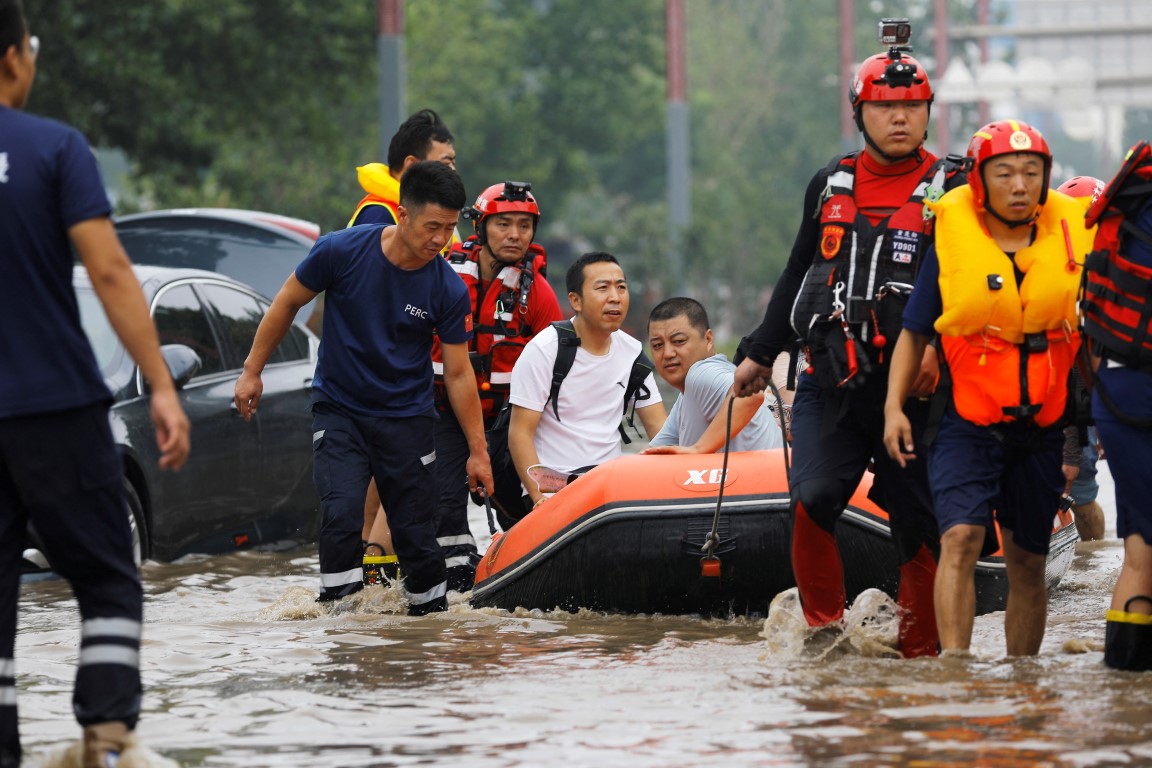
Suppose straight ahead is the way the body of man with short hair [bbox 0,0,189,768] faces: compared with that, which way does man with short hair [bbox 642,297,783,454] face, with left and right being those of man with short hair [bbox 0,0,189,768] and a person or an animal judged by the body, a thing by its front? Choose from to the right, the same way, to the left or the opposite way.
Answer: the opposite way

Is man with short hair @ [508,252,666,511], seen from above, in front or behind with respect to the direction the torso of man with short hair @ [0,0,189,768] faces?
in front

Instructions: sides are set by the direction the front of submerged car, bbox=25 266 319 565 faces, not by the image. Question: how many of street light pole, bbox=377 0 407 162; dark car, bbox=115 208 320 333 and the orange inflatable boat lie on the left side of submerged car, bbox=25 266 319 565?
1

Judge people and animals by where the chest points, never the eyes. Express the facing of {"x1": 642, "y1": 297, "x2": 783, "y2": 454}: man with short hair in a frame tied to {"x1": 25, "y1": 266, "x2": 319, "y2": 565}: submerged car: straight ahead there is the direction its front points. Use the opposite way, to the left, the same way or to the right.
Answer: the same way

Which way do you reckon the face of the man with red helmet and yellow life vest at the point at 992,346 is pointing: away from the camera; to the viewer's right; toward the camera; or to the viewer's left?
toward the camera

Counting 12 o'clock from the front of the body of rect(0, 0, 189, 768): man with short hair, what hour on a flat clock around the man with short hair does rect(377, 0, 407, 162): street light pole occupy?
The street light pole is roughly at 11 o'clock from the man with short hair.

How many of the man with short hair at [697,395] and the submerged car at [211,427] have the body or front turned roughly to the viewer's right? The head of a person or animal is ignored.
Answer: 0

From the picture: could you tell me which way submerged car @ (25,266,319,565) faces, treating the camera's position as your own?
facing the viewer and to the left of the viewer

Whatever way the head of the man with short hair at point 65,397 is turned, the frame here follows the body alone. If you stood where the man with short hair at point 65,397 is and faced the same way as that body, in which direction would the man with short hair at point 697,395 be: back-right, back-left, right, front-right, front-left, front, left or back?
front

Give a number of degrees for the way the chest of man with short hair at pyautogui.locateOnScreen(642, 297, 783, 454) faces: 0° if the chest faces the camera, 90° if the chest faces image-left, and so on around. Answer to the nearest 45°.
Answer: approximately 45°

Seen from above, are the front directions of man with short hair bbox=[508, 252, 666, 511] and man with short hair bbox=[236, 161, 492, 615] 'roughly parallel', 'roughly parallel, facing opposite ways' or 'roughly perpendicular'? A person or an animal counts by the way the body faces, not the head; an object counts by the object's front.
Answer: roughly parallel

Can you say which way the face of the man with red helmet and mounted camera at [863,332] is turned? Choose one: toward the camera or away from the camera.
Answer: toward the camera

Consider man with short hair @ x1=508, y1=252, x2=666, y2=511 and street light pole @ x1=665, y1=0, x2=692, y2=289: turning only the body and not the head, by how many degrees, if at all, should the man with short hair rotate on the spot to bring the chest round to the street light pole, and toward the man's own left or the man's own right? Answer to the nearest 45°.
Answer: approximately 135° to the man's own left

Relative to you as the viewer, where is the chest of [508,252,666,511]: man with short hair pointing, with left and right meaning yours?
facing the viewer and to the right of the viewer

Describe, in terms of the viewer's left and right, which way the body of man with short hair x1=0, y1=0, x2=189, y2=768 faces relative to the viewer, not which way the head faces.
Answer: facing away from the viewer and to the right of the viewer
